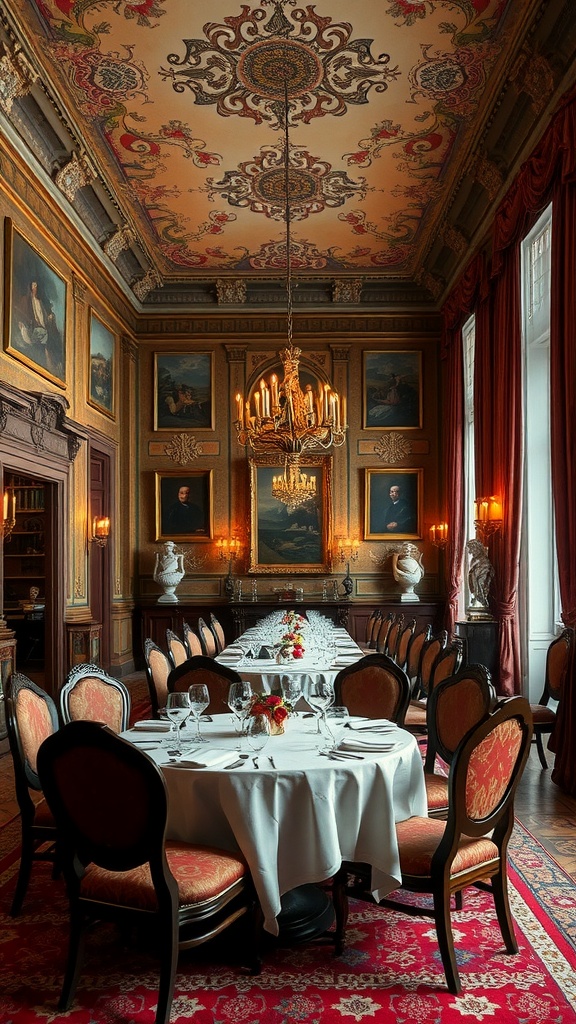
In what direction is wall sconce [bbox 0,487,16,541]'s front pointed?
to the viewer's right

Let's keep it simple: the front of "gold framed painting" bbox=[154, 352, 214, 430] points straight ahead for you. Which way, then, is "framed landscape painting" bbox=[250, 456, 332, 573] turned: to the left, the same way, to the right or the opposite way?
the same way

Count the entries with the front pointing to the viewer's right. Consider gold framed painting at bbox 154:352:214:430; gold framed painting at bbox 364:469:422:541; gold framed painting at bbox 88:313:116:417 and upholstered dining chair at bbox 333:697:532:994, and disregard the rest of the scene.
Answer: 1

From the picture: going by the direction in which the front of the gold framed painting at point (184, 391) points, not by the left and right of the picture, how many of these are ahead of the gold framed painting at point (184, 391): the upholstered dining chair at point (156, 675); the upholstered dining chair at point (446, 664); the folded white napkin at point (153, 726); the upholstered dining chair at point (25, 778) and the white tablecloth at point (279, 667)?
5

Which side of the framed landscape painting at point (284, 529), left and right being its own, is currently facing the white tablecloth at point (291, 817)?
front

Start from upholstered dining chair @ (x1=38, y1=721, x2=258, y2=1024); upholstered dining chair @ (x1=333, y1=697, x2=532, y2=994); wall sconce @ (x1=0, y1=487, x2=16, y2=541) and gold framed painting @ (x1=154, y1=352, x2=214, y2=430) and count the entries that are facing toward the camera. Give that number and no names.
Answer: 1

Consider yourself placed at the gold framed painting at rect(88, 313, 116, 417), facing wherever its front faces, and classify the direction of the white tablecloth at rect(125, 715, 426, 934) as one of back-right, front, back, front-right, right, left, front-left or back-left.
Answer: right

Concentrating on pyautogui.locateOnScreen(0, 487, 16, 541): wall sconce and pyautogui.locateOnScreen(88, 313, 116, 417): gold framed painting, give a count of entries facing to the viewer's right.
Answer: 2

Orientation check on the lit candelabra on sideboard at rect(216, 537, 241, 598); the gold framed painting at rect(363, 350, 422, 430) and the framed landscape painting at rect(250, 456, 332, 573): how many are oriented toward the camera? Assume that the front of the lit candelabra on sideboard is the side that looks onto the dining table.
3

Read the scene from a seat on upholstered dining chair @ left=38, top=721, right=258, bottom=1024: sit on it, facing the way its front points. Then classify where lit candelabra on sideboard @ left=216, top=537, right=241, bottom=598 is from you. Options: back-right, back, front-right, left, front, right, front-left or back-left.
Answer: front-left

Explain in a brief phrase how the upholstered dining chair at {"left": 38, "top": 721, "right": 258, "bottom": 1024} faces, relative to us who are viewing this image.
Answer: facing away from the viewer and to the right of the viewer

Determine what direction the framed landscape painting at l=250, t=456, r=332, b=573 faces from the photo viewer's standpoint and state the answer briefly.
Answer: facing the viewer

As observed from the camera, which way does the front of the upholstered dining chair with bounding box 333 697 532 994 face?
facing away from the viewer and to the left of the viewer

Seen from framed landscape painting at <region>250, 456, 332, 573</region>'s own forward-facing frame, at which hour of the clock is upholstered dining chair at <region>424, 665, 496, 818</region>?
The upholstered dining chair is roughly at 12 o'clock from the framed landscape painting.

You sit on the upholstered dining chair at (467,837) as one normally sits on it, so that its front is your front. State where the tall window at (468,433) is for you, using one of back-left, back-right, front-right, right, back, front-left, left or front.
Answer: front-right

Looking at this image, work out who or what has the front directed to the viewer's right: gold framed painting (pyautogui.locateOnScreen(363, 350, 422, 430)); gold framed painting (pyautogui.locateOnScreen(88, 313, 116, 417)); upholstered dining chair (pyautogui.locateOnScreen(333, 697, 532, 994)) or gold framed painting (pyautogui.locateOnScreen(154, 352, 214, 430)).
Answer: gold framed painting (pyautogui.locateOnScreen(88, 313, 116, 417))

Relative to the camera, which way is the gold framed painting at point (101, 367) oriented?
to the viewer's right
